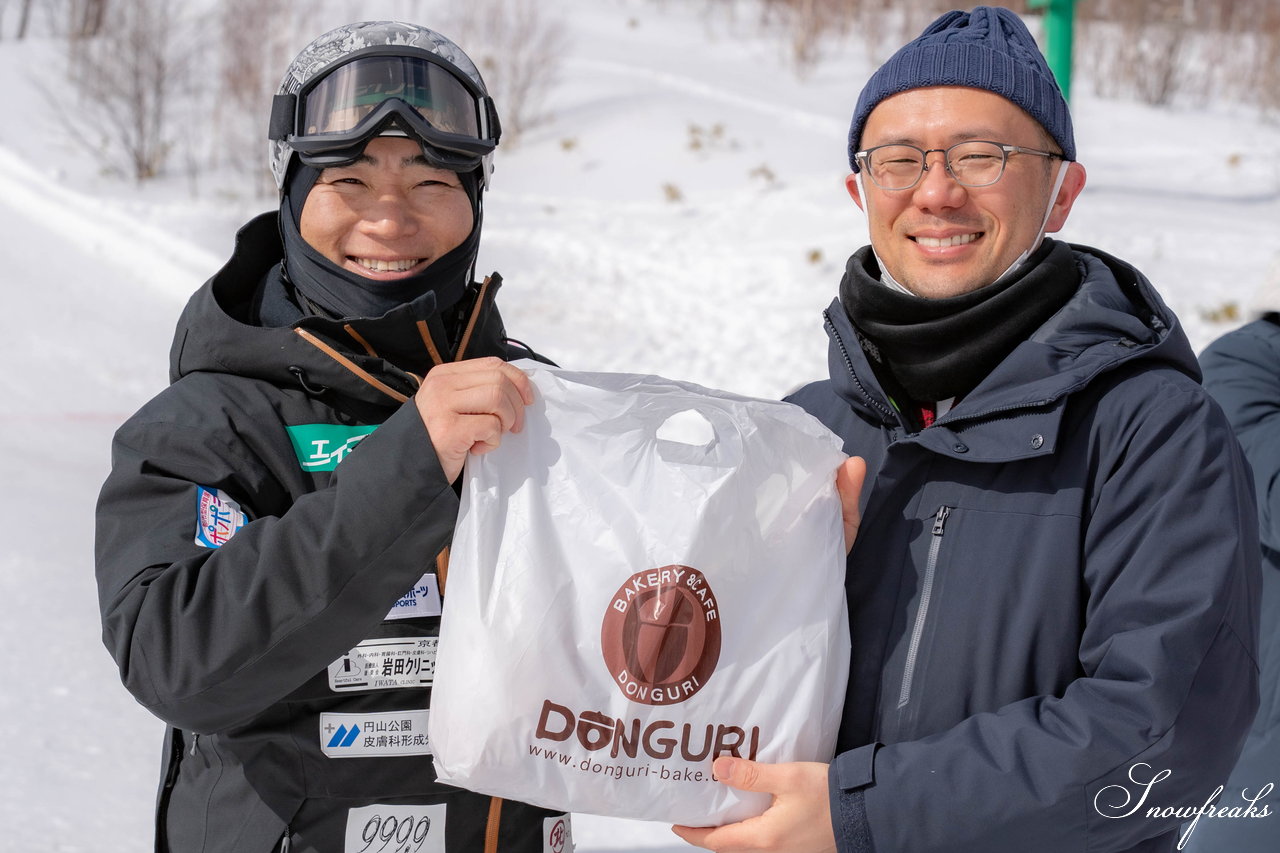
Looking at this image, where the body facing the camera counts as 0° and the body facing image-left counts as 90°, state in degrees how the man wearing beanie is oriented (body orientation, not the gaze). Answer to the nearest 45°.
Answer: approximately 45°

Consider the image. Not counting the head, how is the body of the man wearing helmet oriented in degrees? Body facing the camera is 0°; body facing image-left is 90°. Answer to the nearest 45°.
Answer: approximately 315°

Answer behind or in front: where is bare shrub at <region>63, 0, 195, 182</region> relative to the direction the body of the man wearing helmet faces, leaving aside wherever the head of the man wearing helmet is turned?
behind

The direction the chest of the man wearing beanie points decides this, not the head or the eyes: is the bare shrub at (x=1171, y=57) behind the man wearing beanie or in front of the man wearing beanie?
behind

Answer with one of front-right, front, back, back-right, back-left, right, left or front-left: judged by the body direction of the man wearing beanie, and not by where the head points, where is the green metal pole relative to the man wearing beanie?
back-right

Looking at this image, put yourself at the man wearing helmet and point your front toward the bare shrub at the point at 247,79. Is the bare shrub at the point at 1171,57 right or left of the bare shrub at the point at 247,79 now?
right
